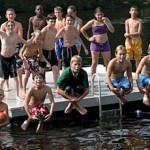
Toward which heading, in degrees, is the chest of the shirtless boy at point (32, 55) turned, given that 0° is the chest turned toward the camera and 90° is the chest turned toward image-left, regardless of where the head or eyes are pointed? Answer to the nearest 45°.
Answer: approximately 315°

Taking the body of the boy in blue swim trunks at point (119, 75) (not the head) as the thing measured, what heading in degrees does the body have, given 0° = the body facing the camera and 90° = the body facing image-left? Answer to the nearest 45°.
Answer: approximately 0°

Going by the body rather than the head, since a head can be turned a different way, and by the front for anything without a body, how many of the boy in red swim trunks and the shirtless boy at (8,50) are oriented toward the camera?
2

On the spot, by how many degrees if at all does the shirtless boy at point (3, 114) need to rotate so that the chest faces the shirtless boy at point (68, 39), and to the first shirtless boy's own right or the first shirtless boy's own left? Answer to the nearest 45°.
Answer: approximately 135° to the first shirtless boy's own left
